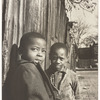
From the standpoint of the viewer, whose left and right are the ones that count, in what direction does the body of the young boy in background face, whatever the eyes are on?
facing the viewer and to the left of the viewer
